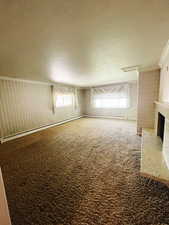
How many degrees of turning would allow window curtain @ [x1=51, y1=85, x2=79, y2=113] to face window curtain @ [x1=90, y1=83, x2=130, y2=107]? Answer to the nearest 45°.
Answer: approximately 45° to its left

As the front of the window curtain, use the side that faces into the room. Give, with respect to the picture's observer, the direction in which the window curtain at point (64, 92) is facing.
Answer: facing the viewer and to the right of the viewer
